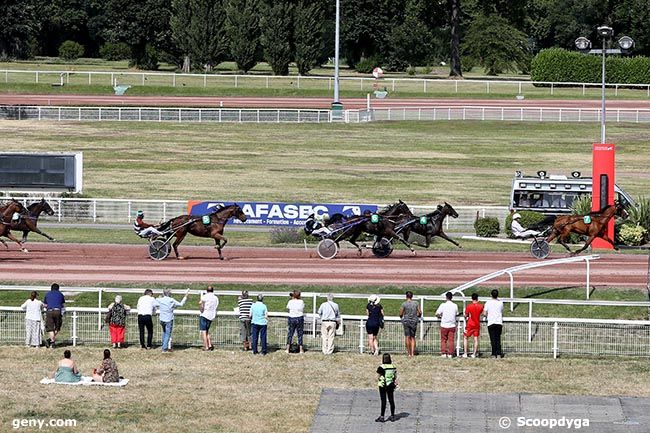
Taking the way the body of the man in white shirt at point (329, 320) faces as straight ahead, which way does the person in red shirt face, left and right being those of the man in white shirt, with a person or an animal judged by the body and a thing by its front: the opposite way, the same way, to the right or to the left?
the same way

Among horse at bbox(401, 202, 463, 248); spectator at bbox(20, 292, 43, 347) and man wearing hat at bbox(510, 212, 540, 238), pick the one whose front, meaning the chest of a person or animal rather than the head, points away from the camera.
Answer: the spectator

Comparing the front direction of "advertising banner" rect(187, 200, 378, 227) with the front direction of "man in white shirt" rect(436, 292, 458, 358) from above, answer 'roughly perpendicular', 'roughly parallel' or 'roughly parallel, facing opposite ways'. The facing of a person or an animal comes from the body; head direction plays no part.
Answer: roughly parallel, facing opposite ways

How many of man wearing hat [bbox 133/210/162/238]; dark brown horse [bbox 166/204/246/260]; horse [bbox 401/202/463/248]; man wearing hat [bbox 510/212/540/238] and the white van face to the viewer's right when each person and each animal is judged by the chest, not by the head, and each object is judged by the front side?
5

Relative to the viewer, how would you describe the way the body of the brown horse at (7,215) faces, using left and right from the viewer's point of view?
facing to the right of the viewer

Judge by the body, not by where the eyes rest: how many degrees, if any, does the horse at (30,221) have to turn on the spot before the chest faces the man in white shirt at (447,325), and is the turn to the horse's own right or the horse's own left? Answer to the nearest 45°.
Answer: approximately 45° to the horse's own right

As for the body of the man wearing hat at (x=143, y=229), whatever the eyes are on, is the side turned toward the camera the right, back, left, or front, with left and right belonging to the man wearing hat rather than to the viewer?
right

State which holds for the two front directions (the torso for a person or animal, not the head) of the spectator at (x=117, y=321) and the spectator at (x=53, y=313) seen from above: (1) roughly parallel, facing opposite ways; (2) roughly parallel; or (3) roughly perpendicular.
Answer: roughly parallel

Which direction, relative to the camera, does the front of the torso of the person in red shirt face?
away from the camera

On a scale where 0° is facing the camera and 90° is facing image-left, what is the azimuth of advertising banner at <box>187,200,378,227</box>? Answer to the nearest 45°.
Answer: approximately 0°

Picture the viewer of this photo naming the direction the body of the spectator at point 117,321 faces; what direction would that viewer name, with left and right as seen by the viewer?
facing away from the viewer

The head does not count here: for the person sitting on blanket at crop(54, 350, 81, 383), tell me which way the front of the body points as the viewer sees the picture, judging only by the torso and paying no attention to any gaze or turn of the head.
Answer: away from the camera

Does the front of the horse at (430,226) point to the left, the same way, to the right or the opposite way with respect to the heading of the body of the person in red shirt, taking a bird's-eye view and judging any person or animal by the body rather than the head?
to the right

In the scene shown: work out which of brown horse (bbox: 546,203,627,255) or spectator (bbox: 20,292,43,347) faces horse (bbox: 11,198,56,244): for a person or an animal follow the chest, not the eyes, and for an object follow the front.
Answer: the spectator

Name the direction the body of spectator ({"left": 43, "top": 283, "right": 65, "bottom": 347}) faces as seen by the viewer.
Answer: away from the camera

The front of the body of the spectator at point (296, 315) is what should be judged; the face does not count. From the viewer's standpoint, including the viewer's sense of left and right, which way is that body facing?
facing away from the viewer

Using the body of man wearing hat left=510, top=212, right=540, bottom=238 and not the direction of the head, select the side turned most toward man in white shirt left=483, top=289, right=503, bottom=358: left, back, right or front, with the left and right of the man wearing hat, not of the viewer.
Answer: right
